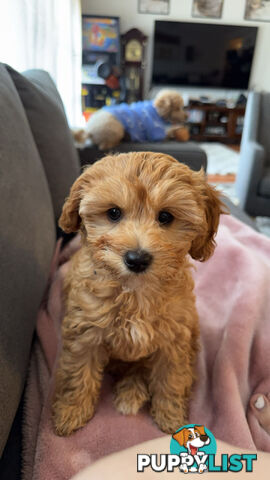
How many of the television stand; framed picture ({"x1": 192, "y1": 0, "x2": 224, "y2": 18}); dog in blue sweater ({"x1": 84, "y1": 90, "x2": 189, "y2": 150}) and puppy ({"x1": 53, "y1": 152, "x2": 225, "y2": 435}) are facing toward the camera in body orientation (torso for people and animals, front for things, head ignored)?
3

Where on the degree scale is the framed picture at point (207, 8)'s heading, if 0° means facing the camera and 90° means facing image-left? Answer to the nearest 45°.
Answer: approximately 0°

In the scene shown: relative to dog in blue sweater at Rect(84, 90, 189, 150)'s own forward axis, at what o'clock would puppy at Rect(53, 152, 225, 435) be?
The puppy is roughly at 3 o'clock from the dog in blue sweater.

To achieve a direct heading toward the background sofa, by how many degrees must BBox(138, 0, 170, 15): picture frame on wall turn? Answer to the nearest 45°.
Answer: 0° — it already faces it
